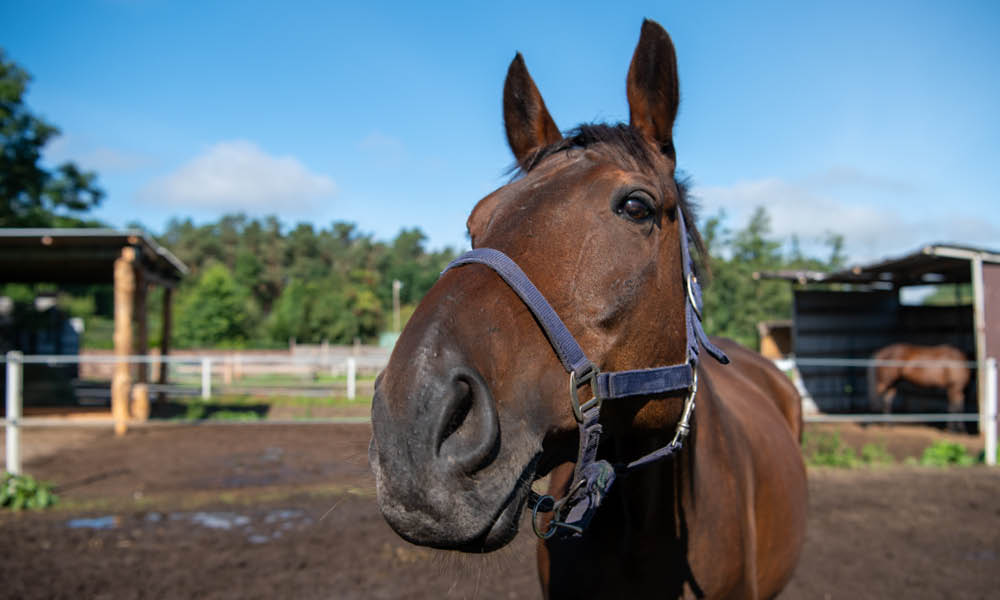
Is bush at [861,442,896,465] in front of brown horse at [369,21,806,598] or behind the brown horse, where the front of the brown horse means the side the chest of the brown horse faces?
behind

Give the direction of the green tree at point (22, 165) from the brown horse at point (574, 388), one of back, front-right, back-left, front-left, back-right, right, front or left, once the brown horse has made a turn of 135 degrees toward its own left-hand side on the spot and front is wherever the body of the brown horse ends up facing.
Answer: back-left

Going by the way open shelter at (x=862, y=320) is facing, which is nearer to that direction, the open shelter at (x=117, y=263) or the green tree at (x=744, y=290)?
the open shelter

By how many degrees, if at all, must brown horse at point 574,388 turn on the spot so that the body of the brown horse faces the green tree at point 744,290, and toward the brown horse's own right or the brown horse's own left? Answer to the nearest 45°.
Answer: approximately 135° to the brown horse's own right

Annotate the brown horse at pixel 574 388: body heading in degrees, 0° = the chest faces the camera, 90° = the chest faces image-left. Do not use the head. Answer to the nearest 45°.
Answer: approximately 45°

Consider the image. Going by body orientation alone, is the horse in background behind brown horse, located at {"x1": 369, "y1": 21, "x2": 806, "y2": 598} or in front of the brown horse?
behind
